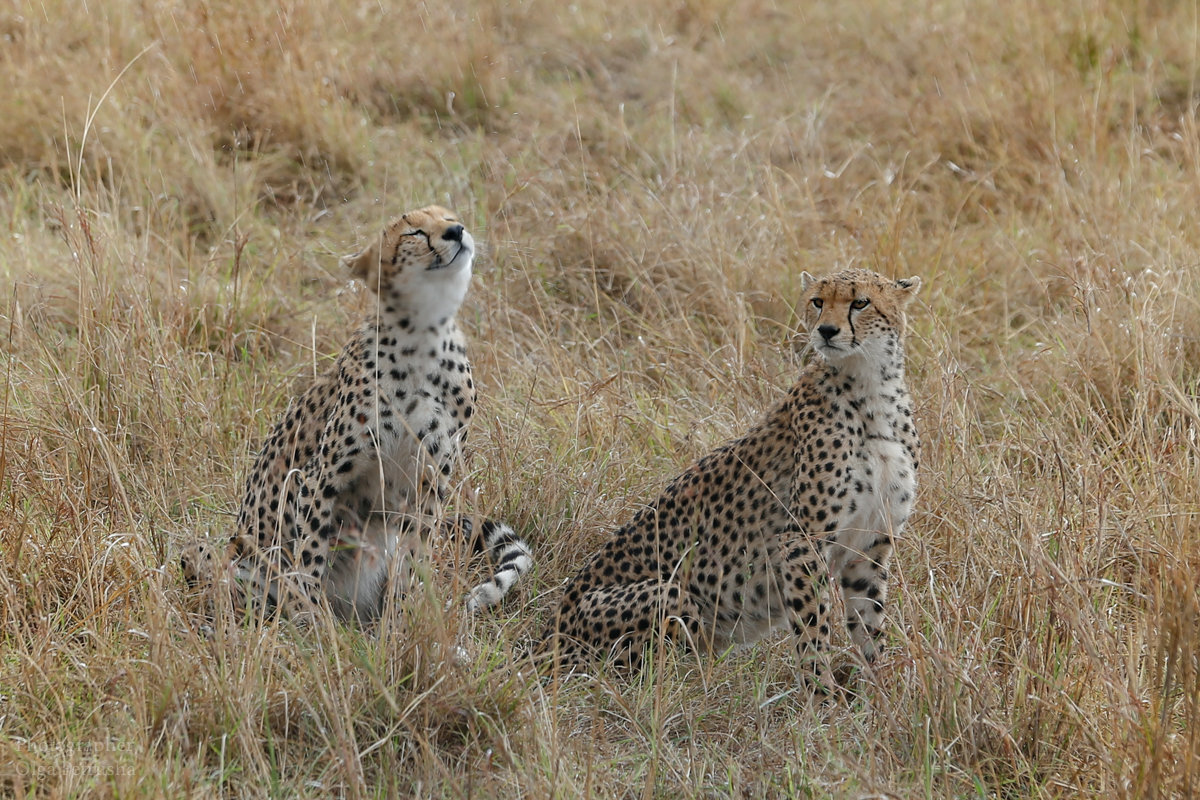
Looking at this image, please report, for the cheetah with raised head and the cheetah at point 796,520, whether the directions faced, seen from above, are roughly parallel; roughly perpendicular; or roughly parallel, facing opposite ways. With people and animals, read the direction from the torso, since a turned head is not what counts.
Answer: roughly parallel

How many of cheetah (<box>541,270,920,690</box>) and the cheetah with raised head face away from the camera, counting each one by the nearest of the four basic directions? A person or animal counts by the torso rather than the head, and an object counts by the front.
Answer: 0

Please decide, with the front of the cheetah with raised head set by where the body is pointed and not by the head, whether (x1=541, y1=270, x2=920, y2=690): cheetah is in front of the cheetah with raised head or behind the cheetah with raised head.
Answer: in front

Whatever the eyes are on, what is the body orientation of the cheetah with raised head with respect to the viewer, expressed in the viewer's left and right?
facing the viewer and to the right of the viewer

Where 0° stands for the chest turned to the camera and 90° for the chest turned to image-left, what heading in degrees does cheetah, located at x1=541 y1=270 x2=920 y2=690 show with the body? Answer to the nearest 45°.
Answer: approximately 315°

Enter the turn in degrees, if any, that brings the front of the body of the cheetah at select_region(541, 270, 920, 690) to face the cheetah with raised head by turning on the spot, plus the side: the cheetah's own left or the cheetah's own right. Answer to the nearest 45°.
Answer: approximately 135° to the cheetah's own right
